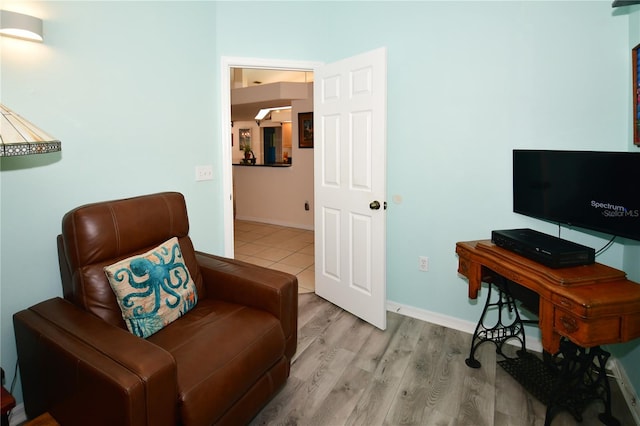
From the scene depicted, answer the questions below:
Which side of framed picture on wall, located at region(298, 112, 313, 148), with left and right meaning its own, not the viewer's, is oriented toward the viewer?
front

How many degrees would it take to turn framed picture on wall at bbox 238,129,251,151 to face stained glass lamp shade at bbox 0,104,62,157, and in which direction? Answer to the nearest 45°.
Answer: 0° — it already faces it

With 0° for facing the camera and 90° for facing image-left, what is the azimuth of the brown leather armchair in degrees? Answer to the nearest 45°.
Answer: approximately 315°

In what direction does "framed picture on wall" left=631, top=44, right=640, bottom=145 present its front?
to the viewer's left

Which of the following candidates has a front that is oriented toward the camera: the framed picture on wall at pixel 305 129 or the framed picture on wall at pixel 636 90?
the framed picture on wall at pixel 305 129

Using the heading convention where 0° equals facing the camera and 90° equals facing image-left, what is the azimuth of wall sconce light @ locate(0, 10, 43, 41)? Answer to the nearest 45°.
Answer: approximately 315°

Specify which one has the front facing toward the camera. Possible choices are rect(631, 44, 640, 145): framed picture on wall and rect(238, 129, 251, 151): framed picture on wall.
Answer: rect(238, 129, 251, 151): framed picture on wall

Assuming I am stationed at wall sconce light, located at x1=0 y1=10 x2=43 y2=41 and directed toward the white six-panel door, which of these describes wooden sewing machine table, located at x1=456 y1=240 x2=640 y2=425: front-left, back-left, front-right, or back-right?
front-right

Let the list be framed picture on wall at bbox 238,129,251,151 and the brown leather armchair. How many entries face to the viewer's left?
0

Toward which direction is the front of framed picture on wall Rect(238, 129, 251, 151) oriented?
toward the camera
